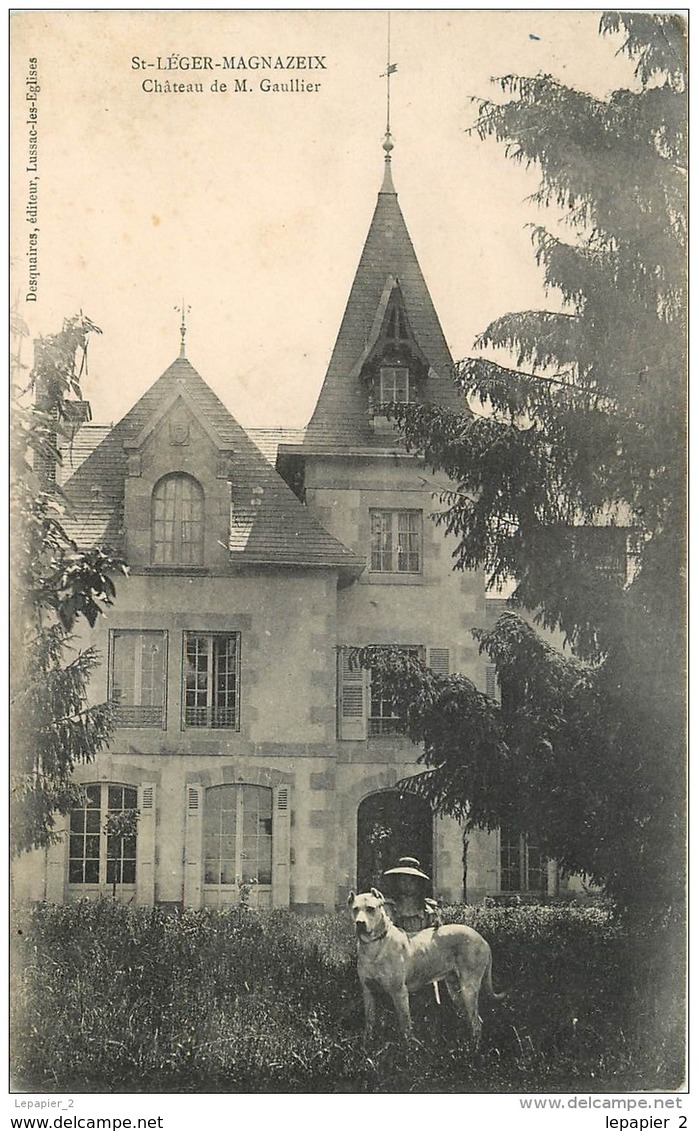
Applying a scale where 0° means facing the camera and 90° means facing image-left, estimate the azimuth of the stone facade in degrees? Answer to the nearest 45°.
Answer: approximately 0°

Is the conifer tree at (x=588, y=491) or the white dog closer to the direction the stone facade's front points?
the white dog

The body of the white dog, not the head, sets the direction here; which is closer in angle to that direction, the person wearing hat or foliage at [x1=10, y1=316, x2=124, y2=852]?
the foliage

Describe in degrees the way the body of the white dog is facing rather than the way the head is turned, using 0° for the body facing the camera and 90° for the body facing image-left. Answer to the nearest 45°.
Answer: approximately 45°
